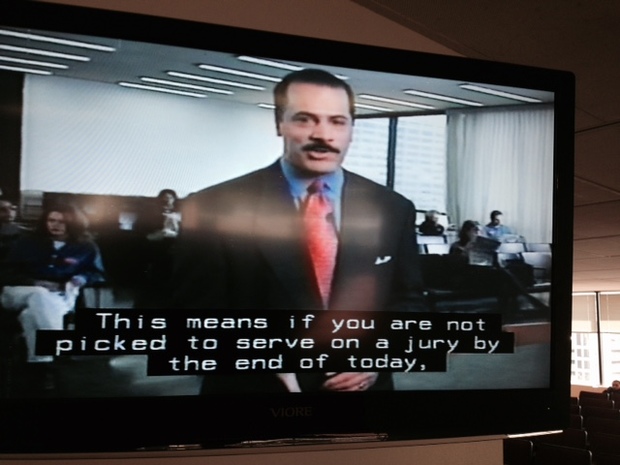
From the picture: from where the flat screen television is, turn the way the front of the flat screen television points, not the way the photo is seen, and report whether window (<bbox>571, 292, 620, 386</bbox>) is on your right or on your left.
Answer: on your left

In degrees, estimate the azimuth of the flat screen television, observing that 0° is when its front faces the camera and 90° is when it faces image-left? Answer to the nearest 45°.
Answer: approximately 315°
